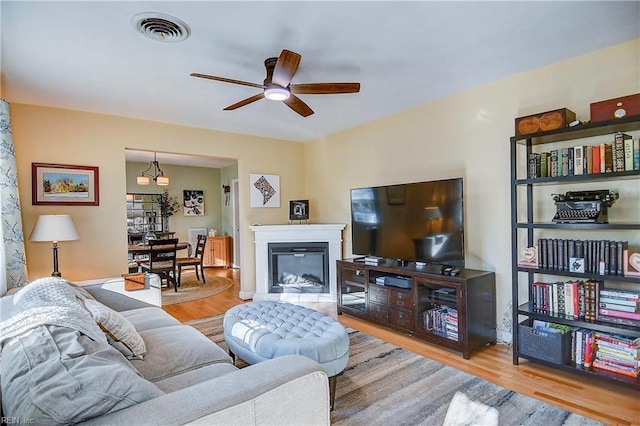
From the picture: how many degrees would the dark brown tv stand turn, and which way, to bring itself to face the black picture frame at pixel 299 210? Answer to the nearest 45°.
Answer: approximately 90° to its right

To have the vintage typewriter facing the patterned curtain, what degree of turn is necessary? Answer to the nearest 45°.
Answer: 0° — it already faces it

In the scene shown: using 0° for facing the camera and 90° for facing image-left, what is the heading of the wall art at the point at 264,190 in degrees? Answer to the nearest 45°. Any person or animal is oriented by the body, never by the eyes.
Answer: approximately 0°

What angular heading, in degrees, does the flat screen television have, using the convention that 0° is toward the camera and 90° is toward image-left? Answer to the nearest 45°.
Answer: approximately 45°

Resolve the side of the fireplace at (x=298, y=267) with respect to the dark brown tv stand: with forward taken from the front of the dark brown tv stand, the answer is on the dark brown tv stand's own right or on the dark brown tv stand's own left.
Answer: on the dark brown tv stand's own right
